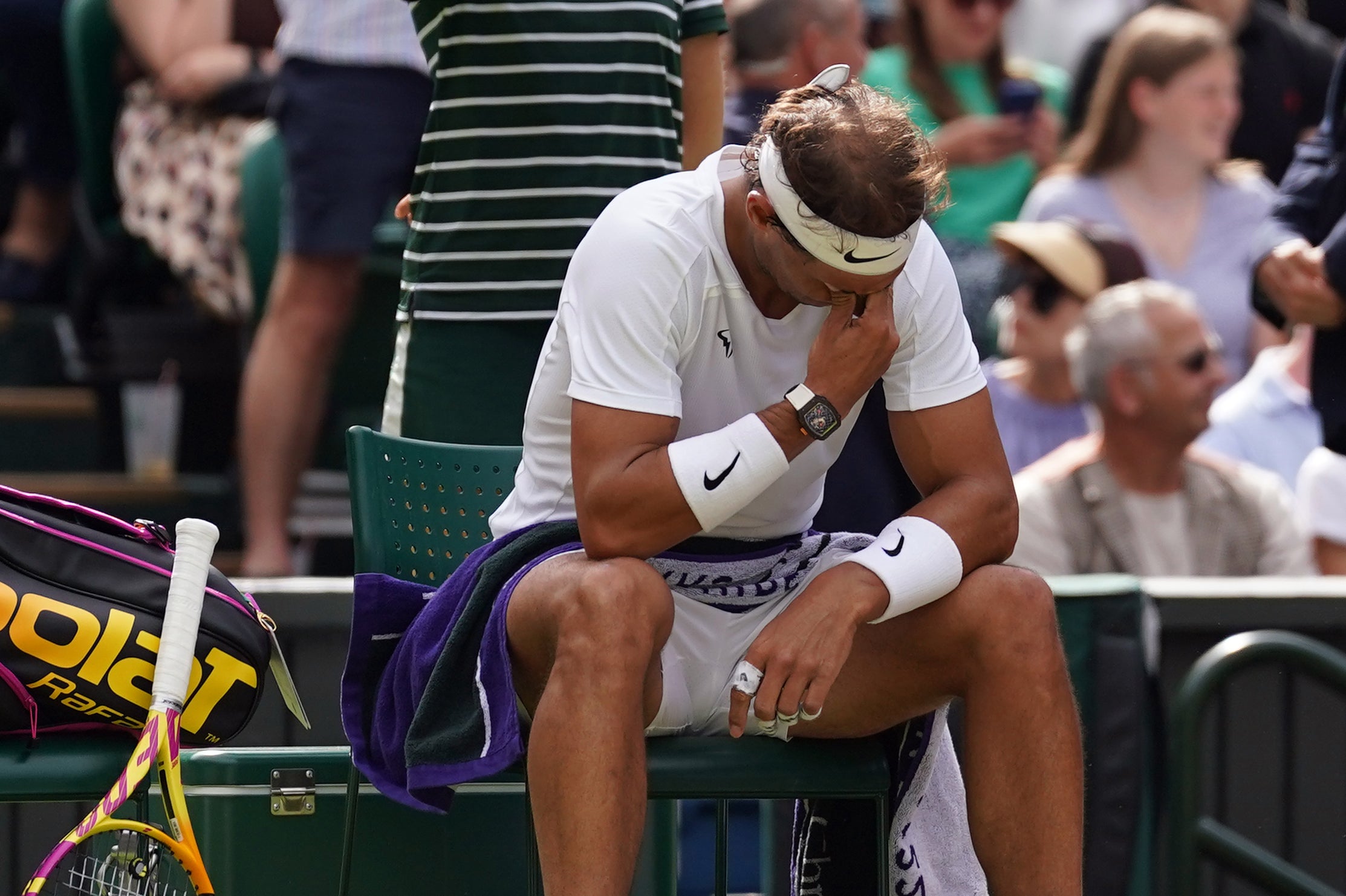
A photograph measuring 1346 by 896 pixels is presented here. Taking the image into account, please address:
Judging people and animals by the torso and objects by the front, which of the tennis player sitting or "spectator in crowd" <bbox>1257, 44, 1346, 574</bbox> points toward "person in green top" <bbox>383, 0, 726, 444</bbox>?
the spectator in crowd

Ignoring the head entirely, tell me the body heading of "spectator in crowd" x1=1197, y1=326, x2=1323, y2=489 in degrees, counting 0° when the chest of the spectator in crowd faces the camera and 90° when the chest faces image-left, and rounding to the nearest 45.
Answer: approximately 315°

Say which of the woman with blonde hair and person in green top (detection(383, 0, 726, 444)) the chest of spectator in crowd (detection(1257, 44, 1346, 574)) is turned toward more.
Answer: the person in green top

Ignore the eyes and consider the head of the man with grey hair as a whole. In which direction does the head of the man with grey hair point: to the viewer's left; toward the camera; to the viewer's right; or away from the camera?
to the viewer's right

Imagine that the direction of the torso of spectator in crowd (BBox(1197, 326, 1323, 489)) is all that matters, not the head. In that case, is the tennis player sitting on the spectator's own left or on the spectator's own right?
on the spectator's own right

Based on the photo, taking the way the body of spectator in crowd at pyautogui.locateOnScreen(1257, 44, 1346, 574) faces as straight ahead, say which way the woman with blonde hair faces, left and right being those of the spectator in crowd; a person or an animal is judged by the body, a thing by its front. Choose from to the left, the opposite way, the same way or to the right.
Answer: to the left

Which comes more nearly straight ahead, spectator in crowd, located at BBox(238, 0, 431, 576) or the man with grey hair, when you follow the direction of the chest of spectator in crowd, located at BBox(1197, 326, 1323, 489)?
the man with grey hair

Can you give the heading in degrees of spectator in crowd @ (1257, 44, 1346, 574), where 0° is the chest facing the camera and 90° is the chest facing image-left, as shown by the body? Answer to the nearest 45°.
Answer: approximately 45°

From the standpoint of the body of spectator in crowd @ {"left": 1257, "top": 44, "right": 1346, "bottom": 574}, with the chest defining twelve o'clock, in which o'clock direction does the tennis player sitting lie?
The tennis player sitting is roughly at 11 o'clock from the spectator in crowd.

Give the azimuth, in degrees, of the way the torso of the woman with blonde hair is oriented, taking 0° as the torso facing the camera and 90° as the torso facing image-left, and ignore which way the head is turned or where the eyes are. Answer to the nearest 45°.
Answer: approximately 315°

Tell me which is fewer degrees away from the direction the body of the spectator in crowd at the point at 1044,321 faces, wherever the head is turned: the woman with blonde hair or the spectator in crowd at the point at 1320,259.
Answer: the spectator in crowd

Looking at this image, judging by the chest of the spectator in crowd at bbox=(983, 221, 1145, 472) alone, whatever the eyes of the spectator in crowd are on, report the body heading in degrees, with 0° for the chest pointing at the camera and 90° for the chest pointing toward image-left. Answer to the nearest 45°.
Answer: approximately 45°
